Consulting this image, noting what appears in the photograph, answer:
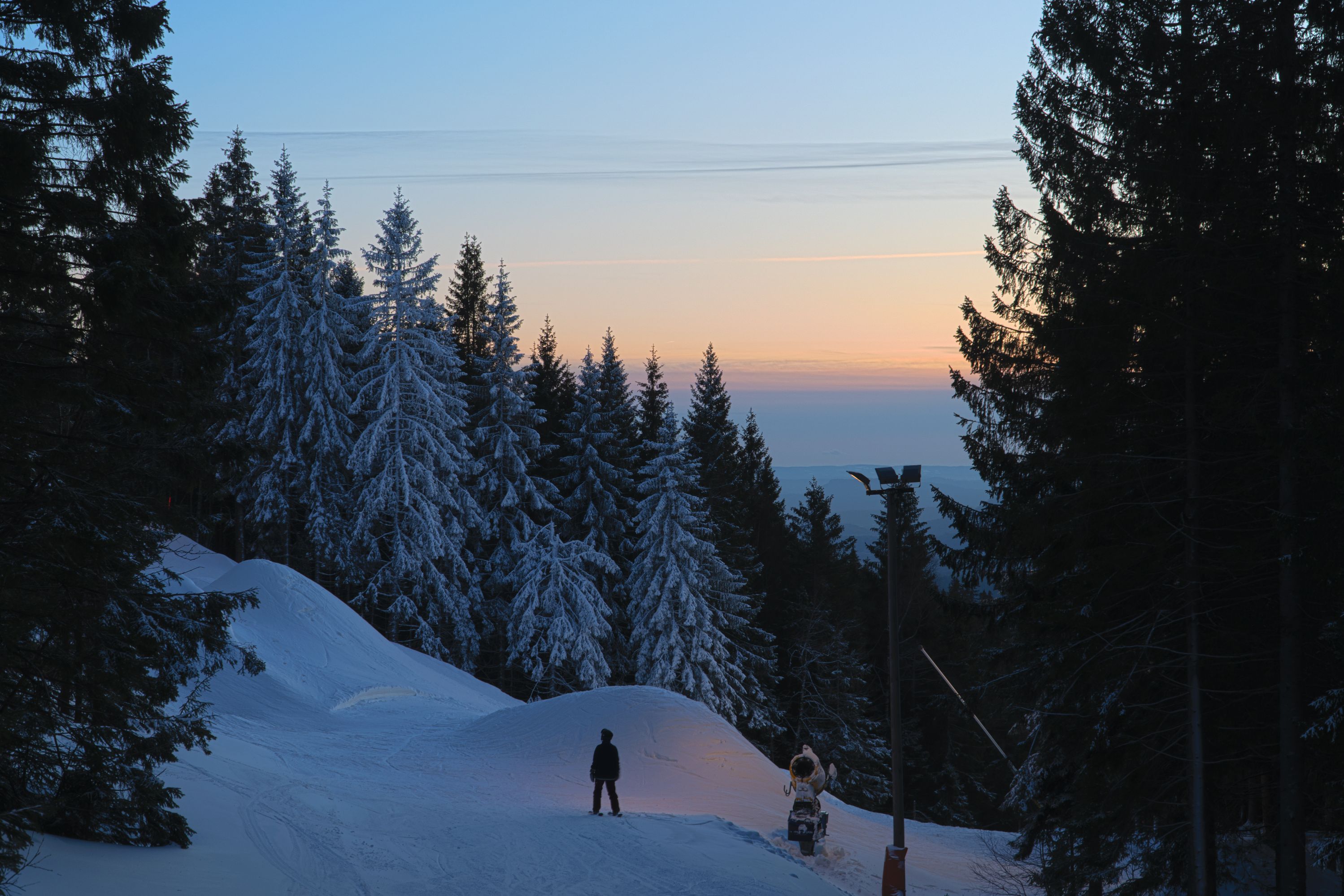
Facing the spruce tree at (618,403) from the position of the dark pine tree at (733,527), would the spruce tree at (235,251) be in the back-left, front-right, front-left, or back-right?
front-left

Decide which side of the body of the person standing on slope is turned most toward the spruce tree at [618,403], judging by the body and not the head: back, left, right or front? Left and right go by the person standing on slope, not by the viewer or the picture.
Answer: front

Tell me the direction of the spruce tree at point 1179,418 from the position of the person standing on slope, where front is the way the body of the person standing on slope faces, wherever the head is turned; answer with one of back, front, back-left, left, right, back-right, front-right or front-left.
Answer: back-right

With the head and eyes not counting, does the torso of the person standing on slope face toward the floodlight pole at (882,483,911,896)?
no

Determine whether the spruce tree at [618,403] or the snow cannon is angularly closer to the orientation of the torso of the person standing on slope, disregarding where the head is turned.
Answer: the spruce tree

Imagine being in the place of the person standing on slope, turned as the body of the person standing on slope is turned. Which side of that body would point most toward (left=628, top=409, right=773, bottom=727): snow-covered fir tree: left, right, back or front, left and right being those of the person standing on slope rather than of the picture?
front

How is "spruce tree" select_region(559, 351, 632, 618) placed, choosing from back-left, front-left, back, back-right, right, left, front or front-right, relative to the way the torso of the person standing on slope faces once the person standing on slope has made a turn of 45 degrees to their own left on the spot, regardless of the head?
front-right

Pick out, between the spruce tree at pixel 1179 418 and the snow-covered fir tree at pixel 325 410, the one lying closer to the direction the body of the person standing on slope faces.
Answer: the snow-covered fir tree

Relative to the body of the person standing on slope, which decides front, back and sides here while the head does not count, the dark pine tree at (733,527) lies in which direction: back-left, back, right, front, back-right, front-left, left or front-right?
front

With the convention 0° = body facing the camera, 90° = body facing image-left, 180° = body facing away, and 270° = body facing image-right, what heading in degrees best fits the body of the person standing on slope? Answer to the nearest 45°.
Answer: approximately 180°

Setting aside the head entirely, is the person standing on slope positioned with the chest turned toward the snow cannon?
no
